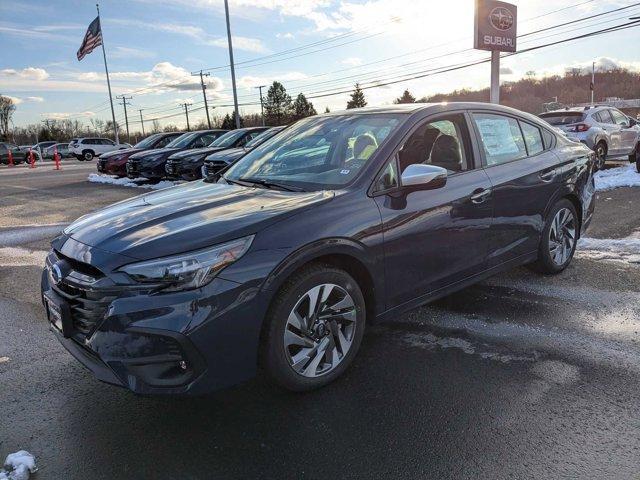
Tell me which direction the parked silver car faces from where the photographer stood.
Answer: facing away from the viewer and to the right of the viewer

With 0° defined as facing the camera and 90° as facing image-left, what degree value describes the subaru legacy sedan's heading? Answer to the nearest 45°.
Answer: approximately 45°

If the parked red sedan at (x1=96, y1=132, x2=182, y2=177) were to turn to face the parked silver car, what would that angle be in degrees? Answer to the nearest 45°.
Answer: approximately 90° to its left

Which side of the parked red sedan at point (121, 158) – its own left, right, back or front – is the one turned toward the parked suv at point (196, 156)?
left

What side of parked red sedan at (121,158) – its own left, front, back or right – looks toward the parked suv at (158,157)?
left

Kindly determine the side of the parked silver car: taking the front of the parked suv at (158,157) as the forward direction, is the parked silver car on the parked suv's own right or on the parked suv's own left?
on the parked suv's own left

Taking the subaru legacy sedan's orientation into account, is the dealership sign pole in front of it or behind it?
behind

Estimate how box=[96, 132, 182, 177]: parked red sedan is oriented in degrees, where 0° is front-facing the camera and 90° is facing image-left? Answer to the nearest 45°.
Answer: approximately 45°
